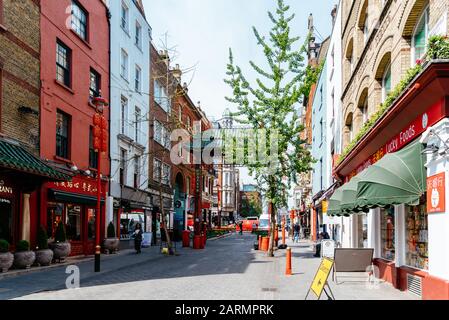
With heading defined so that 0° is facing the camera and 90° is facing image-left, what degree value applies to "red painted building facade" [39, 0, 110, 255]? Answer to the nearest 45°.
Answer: approximately 315°

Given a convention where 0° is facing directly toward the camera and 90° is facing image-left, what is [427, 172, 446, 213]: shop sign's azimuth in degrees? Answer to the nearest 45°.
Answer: approximately 45°

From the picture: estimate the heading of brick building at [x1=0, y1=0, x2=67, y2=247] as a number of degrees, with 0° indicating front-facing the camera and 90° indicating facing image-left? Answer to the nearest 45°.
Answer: approximately 315°

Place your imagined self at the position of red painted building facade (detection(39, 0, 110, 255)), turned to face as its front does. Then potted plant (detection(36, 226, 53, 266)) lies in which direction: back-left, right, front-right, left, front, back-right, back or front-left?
front-right

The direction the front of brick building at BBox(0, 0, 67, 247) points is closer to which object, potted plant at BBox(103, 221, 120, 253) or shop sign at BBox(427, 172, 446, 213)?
the shop sign
